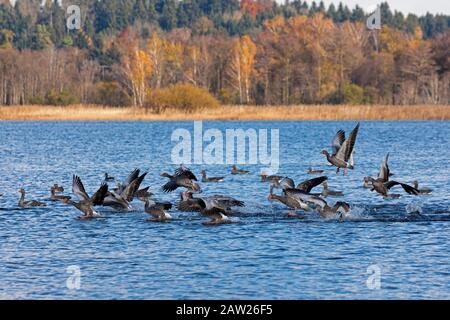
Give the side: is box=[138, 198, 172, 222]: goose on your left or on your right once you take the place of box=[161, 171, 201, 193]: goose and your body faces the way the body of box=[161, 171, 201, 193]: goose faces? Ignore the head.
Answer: on your left

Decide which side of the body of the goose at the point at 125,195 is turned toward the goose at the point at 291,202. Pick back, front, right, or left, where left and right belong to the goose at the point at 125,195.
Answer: back

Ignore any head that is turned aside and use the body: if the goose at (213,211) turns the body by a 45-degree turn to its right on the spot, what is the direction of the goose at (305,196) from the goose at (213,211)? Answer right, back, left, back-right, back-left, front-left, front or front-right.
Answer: back-right

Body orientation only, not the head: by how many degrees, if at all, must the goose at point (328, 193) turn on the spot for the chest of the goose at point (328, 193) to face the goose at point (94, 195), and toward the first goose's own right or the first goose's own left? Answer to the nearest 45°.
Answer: approximately 45° to the first goose's own left

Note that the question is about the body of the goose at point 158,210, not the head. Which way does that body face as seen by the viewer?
to the viewer's left

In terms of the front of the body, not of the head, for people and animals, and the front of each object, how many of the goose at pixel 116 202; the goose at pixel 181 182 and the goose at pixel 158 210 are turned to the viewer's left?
3

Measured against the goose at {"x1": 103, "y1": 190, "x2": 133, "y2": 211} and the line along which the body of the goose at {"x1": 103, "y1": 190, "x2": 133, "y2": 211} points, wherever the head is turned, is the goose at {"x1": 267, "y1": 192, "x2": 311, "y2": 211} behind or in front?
behind

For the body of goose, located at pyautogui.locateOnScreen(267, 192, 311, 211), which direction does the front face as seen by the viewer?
to the viewer's left

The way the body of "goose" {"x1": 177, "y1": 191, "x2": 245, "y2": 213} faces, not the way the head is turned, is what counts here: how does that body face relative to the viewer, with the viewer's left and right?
facing to the left of the viewer

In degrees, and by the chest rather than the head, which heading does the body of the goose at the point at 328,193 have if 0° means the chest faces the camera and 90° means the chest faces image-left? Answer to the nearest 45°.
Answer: approximately 90°

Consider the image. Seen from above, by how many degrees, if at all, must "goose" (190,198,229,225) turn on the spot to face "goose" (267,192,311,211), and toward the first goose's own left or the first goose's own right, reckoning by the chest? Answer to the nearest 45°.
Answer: approximately 180°

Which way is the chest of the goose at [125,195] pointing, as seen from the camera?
to the viewer's left

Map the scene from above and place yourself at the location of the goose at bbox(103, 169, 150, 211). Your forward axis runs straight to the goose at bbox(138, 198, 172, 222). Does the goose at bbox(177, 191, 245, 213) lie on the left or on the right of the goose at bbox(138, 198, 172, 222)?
left
